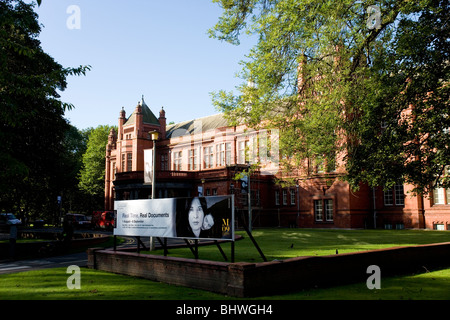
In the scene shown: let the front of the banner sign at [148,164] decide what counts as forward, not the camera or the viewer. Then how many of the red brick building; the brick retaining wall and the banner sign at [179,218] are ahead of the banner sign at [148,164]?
2

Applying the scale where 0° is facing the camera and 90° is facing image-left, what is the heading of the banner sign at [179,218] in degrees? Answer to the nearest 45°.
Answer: approximately 45°

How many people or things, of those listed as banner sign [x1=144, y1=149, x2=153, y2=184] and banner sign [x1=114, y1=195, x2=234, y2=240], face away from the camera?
0

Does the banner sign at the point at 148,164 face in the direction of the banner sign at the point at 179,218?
yes

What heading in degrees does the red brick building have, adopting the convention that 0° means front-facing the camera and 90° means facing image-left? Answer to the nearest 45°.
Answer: approximately 45°

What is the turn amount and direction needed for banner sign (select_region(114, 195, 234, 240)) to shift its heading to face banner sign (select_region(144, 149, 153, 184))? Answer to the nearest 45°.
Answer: approximately 135° to its right

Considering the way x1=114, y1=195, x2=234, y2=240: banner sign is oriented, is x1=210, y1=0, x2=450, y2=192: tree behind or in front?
behind
